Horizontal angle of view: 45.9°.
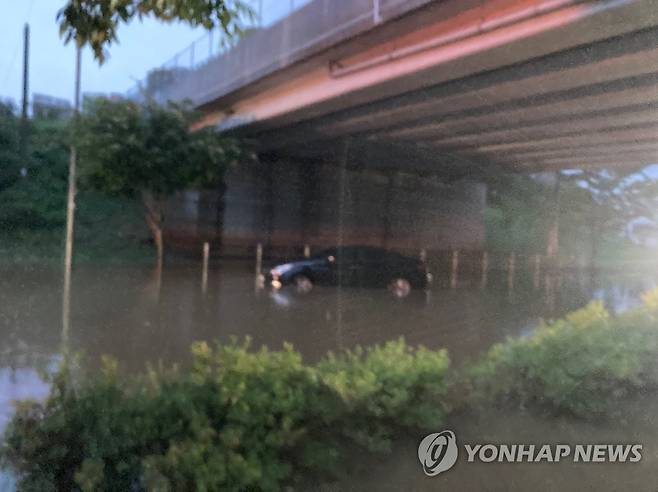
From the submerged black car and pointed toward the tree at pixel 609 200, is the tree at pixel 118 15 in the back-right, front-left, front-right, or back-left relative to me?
back-right

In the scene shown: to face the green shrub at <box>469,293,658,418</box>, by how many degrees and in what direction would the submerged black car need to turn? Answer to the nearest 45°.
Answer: approximately 90° to its left

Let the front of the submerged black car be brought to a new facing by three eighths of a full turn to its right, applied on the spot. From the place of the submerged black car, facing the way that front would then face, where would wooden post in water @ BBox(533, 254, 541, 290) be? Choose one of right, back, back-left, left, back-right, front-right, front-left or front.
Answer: front

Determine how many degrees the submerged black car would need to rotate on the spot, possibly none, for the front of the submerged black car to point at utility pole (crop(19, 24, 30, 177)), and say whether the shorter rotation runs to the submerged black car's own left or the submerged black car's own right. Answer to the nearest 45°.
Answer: approximately 45° to the submerged black car's own right

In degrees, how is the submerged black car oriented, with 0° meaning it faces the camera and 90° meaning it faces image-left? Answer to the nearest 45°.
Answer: approximately 90°

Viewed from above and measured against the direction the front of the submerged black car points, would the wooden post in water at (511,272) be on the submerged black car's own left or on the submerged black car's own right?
on the submerged black car's own right

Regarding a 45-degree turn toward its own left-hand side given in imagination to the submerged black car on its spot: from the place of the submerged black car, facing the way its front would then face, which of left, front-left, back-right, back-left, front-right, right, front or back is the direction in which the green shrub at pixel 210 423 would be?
front-left

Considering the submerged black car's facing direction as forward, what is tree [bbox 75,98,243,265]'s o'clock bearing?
The tree is roughly at 1 o'clock from the submerged black car.

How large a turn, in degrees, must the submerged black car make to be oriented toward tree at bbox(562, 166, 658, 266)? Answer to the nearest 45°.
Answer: approximately 135° to its right

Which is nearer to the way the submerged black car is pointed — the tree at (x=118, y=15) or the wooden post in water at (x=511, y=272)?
the tree

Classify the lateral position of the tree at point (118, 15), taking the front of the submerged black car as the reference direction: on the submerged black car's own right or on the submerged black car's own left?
on the submerged black car's own left

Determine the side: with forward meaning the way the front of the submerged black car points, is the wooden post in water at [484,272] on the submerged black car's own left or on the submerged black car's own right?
on the submerged black car's own right
